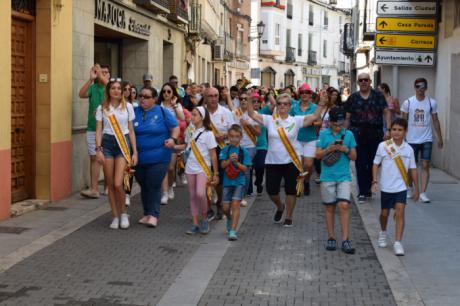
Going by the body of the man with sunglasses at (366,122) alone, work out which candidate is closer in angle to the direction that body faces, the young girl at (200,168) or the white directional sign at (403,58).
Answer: the young girl

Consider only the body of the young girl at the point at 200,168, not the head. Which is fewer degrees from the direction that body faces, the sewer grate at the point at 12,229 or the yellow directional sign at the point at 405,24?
the sewer grate

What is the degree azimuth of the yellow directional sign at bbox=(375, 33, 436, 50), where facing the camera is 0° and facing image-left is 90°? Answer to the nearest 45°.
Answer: approximately 0°

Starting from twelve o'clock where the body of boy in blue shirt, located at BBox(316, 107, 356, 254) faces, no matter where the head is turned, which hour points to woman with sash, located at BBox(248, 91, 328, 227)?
The woman with sash is roughly at 5 o'clock from the boy in blue shirt.

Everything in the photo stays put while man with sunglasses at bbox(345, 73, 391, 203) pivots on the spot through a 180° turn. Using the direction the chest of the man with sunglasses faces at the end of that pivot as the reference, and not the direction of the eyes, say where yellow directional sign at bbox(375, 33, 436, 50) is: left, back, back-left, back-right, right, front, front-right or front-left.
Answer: front

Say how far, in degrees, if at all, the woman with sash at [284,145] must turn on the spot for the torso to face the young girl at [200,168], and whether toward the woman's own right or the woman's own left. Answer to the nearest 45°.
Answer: approximately 45° to the woman's own right
